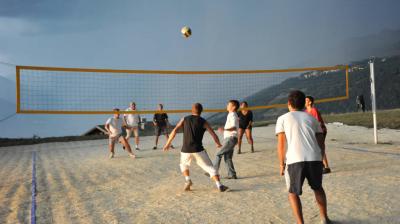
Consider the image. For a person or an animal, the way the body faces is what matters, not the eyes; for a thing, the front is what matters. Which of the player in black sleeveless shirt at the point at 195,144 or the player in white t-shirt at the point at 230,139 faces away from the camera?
the player in black sleeveless shirt

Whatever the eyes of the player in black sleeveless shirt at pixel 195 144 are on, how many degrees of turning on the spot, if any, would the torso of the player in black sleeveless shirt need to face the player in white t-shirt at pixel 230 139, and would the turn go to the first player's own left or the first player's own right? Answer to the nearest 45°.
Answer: approximately 45° to the first player's own right

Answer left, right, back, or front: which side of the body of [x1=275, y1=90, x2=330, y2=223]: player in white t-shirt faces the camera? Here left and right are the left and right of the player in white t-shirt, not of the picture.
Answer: back

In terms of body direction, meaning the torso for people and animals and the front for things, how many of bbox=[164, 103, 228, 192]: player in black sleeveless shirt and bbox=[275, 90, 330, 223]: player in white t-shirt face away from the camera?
2

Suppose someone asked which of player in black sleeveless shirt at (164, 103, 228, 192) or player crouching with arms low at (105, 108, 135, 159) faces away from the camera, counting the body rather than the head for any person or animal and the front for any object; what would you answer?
the player in black sleeveless shirt

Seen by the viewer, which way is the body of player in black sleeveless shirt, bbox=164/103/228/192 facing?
away from the camera

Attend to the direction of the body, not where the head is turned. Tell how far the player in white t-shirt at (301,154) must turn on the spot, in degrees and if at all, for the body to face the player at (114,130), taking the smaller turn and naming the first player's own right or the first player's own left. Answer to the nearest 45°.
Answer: approximately 45° to the first player's own left

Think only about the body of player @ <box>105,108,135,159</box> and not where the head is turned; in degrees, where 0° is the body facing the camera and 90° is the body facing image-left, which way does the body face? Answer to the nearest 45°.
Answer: approximately 0°

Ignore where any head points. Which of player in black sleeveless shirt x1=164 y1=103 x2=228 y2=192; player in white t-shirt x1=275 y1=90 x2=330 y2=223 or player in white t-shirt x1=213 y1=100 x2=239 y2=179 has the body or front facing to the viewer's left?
player in white t-shirt x1=213 y1=100 x2=239 y2=179

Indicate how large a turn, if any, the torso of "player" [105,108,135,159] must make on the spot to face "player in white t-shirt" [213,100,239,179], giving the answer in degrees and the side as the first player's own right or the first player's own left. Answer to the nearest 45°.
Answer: approximately 45° to the first player's own left
